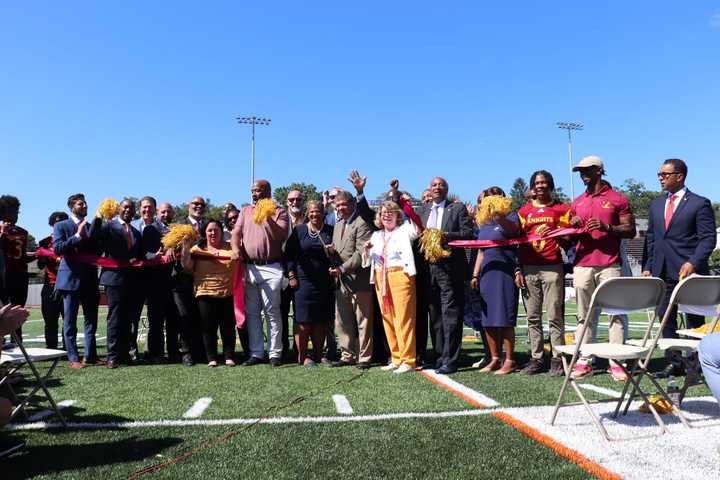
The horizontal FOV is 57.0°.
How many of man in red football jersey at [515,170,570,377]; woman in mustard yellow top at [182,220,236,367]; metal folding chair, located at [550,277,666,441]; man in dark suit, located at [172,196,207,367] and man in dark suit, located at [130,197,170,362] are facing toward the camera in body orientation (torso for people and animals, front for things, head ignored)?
4

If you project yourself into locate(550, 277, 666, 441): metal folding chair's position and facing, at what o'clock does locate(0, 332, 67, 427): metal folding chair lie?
locate(0, 332, 67, 427): metal folding chair is roughly at 10 o'clock from locate(550, 277, 666, 441): metal folding chair.

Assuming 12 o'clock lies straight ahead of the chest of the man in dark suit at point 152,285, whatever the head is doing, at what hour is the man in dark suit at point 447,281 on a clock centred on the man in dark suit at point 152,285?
the man in dark suit at point 447,281 is roughly at 10 o'clock from the man in dark suit at point 152,285.

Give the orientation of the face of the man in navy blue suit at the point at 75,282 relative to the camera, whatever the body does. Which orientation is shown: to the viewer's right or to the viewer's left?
to the viewer's right

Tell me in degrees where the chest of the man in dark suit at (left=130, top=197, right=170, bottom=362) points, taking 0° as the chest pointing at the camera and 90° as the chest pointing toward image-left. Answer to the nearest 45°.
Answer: approximately 0°

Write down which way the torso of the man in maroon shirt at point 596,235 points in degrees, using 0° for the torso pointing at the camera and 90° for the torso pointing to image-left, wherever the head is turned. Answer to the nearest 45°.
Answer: approximately 45°
